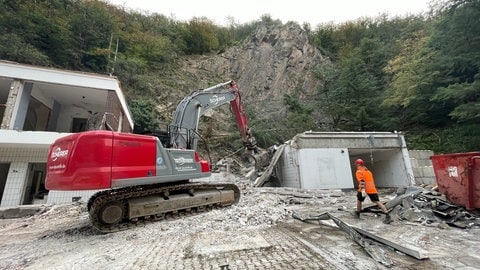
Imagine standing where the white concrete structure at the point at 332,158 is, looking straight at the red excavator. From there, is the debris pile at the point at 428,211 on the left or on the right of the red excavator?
left

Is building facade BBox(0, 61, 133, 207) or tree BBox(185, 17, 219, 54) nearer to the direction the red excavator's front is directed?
the tree

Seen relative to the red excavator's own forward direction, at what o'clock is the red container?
The red container is roughly at 2 o'clock from the red excavator.

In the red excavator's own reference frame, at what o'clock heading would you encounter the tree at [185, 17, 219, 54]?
The tree is roughly at 11 o'clock from the red excavator.

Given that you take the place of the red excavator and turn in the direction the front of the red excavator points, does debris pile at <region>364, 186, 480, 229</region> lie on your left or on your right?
on your right

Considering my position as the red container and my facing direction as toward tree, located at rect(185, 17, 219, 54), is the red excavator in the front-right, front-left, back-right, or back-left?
front-left

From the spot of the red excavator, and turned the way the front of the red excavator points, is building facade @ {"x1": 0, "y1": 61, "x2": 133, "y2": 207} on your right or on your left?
on your left

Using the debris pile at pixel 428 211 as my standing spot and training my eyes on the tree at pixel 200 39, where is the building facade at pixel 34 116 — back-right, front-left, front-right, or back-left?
front-left

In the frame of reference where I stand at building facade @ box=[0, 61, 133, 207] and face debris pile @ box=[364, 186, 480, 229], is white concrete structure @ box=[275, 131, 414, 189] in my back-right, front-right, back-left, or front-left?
front-left

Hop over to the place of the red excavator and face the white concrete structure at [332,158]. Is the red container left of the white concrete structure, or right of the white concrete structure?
right

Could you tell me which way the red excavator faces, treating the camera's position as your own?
facing away from the viewer and to the right of the viewer

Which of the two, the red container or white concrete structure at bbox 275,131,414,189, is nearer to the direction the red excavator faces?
the white concrete structure
